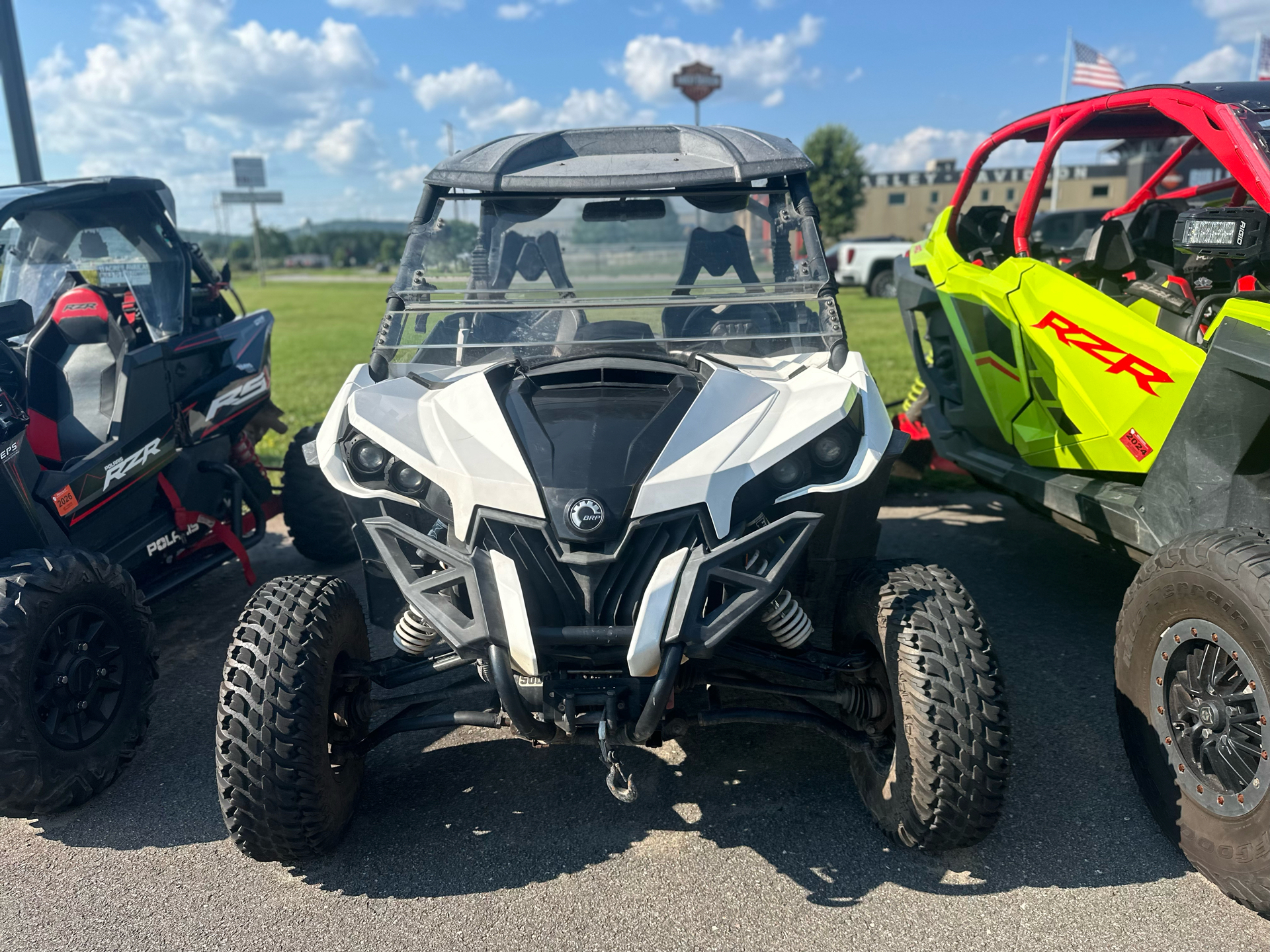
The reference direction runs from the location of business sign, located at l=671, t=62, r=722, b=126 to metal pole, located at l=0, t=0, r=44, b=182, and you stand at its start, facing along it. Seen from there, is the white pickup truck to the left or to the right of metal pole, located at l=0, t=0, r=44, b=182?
left

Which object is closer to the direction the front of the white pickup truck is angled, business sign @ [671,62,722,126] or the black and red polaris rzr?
the business sign

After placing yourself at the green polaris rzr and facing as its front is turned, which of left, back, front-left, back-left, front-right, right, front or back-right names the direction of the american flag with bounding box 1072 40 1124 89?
back-left

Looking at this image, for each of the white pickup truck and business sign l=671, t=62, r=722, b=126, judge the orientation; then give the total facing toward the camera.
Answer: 1

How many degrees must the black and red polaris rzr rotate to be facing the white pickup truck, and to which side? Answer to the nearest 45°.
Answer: approximately 180°

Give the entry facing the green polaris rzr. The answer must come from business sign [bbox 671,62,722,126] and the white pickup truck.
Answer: the business sign

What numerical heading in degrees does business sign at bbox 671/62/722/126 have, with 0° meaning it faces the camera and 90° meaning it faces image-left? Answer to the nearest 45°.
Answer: approximately 0°
